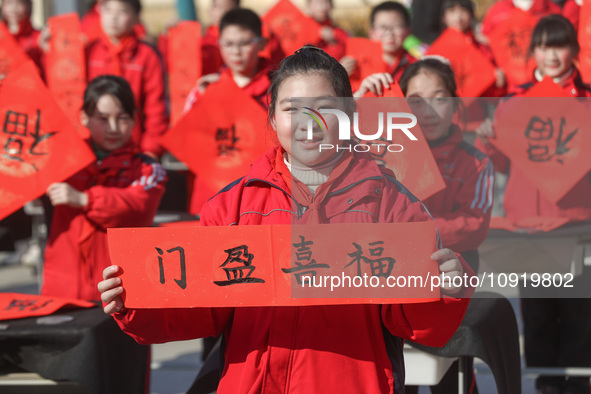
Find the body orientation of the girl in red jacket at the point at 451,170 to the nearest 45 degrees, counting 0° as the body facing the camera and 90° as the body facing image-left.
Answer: approximately 45°

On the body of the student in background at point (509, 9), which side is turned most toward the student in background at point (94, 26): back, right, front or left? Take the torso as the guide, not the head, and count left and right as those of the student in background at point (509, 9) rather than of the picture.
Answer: right

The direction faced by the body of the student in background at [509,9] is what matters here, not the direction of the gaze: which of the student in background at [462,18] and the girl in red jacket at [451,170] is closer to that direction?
the girl in red jacket

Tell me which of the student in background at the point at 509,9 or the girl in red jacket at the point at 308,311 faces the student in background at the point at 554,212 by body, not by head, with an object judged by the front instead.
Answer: the student in background at the point at 509,9

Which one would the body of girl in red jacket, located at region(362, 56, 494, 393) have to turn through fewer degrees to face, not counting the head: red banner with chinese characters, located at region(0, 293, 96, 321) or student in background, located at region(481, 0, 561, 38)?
the red banner with chinese characters

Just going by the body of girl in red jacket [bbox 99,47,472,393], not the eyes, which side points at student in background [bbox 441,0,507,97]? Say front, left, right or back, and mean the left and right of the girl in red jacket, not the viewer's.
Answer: back

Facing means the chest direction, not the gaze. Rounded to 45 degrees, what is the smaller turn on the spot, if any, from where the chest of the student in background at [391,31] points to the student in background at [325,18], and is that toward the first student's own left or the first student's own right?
approximately 135° to the first student's own right

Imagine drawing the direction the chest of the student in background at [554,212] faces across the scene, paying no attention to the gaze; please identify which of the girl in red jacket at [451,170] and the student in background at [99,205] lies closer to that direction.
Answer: the girl in red jacket
